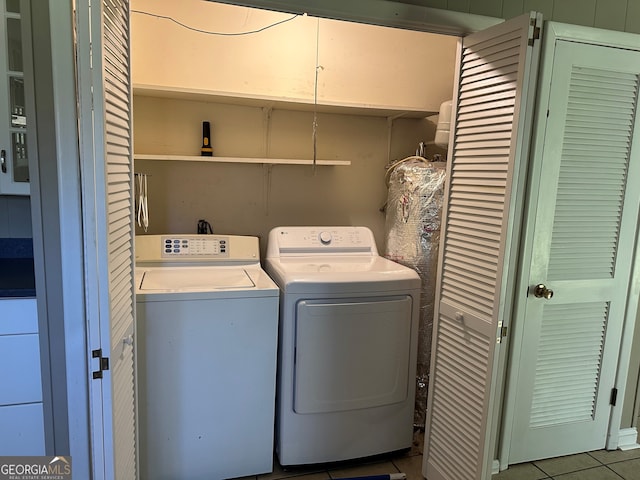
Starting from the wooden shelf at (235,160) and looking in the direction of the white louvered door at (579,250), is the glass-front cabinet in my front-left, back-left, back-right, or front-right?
back-right

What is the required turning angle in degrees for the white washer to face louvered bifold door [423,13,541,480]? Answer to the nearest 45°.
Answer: approximately 90° to its left

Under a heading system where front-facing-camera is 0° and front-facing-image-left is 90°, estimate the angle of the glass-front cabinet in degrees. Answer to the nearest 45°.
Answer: approximately 0°

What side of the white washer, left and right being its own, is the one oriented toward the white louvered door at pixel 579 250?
left

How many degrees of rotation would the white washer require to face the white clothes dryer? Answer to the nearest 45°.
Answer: approximately 90° to its left

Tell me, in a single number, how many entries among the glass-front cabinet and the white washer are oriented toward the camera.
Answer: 2

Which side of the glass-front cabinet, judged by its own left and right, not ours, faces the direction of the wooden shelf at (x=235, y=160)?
left

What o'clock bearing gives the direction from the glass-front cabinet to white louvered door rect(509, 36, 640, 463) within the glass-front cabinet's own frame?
The white louvered door is roughly at 10 o'clock from the glass-front cabinet.

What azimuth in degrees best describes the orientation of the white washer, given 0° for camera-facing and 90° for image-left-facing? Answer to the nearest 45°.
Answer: approximately 0°
